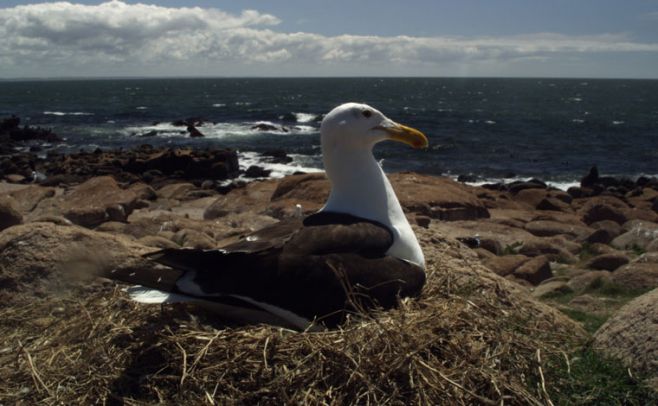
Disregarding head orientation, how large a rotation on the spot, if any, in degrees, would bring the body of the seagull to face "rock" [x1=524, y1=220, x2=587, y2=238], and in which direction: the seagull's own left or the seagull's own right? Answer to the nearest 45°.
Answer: approximately 45° to the seagull's own left

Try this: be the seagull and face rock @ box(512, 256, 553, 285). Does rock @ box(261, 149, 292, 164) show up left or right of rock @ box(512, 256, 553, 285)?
left

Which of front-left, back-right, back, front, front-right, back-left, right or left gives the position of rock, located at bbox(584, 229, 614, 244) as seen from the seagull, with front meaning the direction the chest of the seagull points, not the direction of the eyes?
front-left

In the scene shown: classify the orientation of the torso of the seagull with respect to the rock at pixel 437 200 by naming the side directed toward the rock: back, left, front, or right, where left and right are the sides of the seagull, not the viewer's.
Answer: left

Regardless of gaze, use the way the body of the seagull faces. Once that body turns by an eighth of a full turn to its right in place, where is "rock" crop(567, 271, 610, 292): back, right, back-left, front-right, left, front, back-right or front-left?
left

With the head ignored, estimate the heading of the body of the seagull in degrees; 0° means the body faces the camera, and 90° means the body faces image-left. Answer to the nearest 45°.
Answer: approximately 270°

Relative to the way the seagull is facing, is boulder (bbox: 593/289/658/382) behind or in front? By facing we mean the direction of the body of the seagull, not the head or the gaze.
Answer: in front

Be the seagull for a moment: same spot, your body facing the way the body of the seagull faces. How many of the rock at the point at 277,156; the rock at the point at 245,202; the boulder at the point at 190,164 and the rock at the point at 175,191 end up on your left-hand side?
4

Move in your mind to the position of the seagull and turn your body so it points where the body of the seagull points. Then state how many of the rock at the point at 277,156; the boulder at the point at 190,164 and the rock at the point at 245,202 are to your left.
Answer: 3

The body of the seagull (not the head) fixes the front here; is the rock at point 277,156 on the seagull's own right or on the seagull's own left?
on the seagull's own left

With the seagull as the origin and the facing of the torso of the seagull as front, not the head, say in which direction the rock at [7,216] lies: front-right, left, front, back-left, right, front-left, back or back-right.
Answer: back-left

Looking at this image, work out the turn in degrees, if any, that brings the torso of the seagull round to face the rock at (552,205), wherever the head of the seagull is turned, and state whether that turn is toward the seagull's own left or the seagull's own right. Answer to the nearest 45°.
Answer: approximately 45° to the seagull's own left

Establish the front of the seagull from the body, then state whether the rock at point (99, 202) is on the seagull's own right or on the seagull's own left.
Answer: on the seagull's own left

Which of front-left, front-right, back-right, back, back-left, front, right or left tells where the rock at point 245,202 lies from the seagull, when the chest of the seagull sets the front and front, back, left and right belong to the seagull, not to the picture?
left
